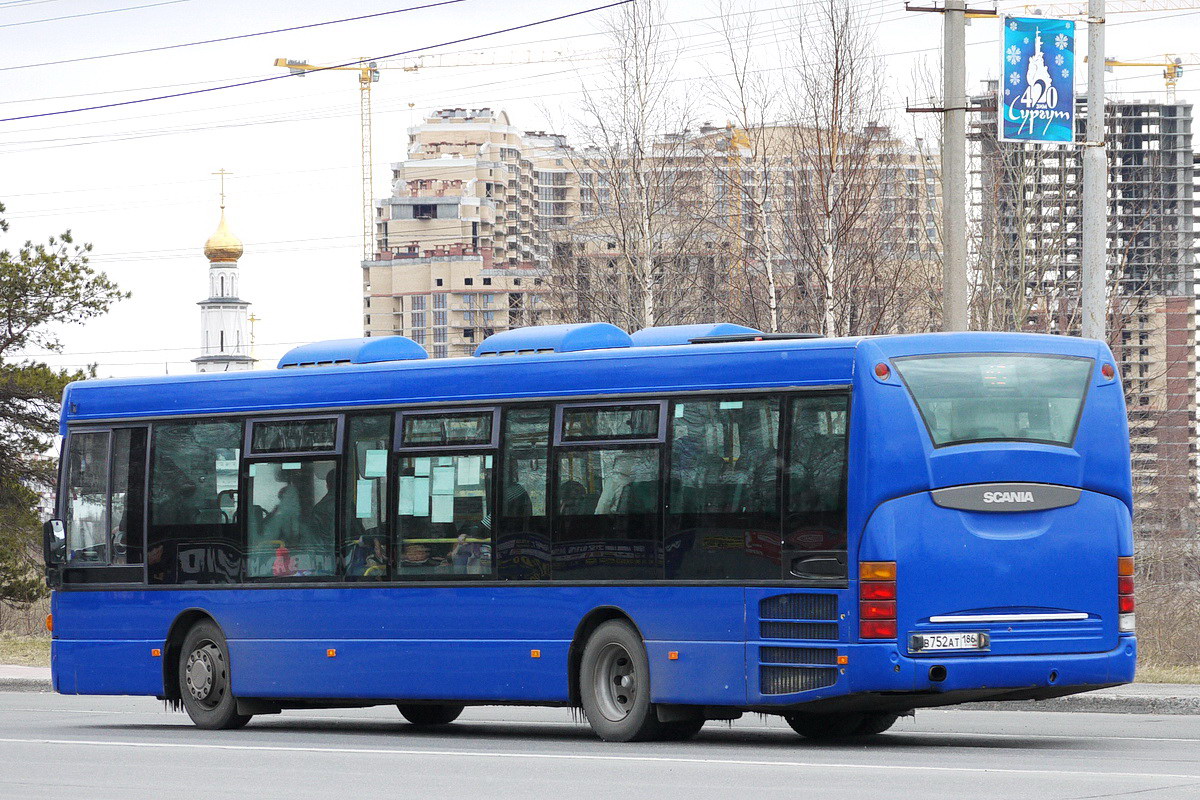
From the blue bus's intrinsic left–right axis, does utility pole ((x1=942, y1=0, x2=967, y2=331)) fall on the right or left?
on its right

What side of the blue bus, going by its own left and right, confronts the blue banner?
right

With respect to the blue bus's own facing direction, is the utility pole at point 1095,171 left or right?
on its right

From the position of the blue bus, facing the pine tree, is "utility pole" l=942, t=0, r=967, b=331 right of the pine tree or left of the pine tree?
right

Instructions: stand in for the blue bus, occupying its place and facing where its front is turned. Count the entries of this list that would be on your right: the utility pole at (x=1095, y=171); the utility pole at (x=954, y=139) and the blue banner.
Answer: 3

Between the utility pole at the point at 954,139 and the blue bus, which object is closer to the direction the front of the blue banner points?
the blue bus

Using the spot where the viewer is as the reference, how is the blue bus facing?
facing away from the viewer and to the left of the viewer

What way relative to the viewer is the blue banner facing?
toward the camera

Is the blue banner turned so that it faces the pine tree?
no

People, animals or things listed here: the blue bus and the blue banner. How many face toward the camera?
1

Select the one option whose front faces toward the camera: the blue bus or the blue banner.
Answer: the blue banner

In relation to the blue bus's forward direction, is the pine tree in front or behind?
in front

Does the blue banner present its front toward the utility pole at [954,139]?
no
